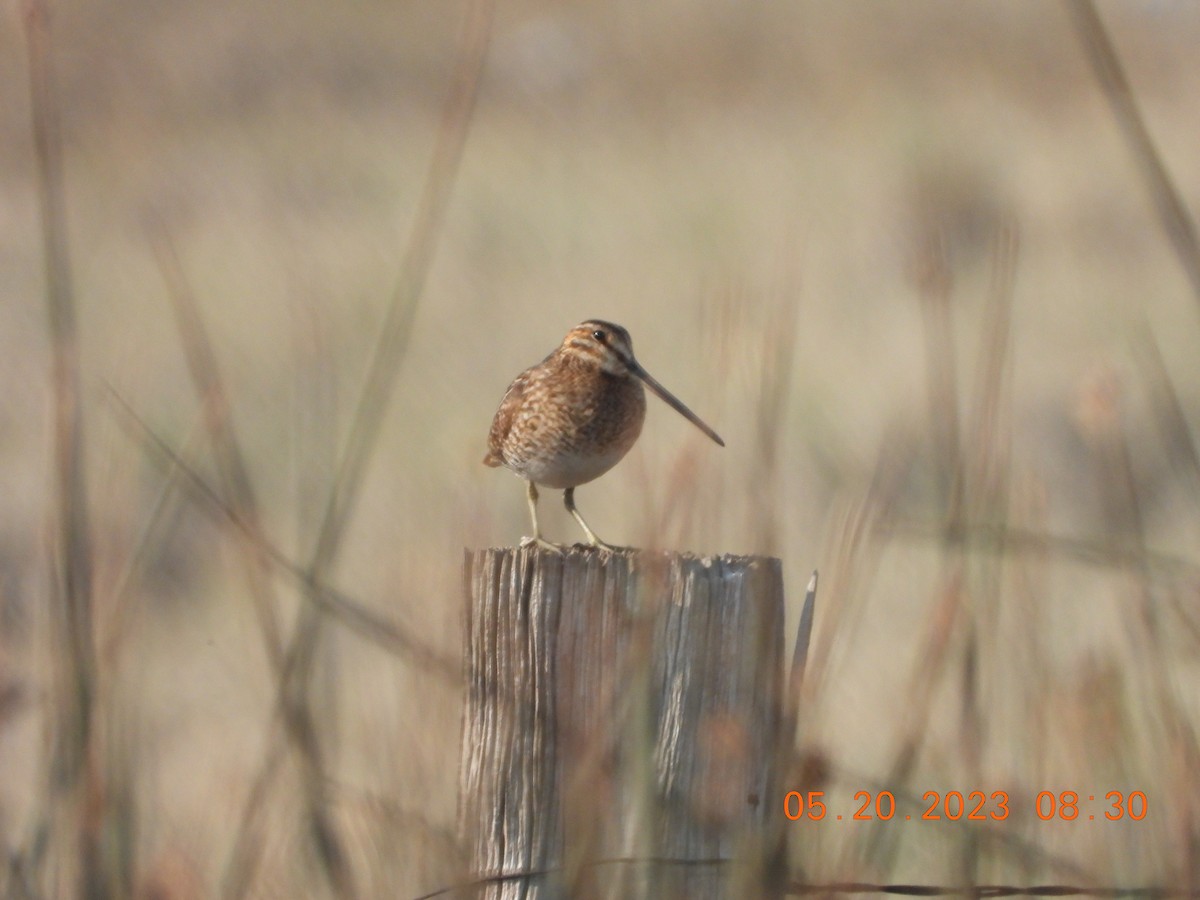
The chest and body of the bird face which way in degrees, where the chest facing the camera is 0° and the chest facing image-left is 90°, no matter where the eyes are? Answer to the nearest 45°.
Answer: approximately 315°
